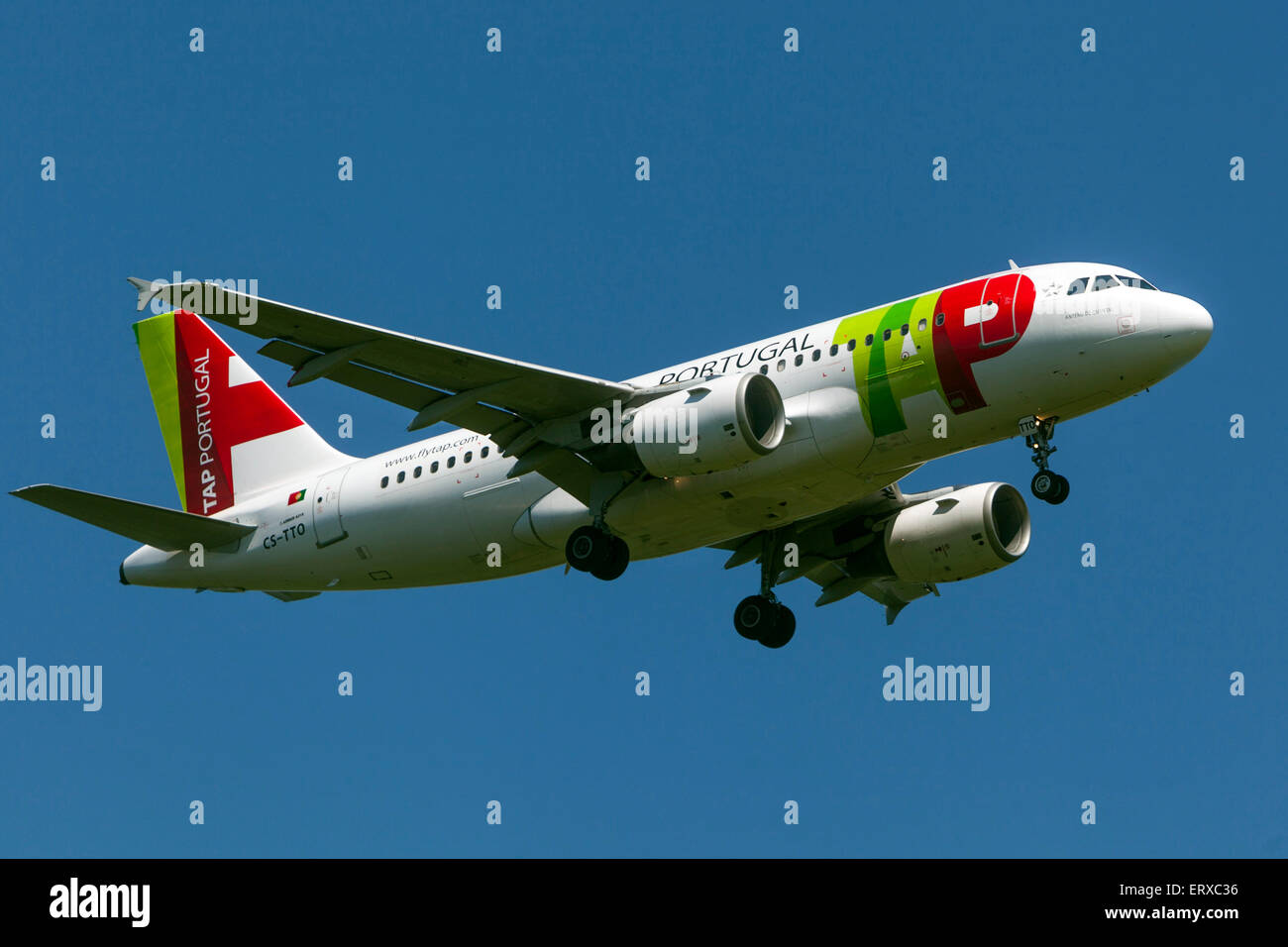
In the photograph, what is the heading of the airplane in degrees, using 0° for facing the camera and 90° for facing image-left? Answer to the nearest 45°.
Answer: approximately 315°
